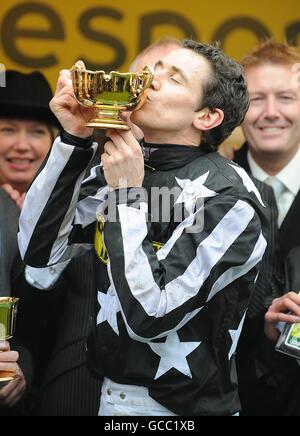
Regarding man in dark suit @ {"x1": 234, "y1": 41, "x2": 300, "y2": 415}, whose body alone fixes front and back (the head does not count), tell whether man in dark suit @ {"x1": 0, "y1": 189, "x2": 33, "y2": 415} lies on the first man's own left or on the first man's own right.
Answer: on the first man's own right

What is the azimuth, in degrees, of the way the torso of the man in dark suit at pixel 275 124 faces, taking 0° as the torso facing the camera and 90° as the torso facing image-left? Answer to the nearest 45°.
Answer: approximately 0°
